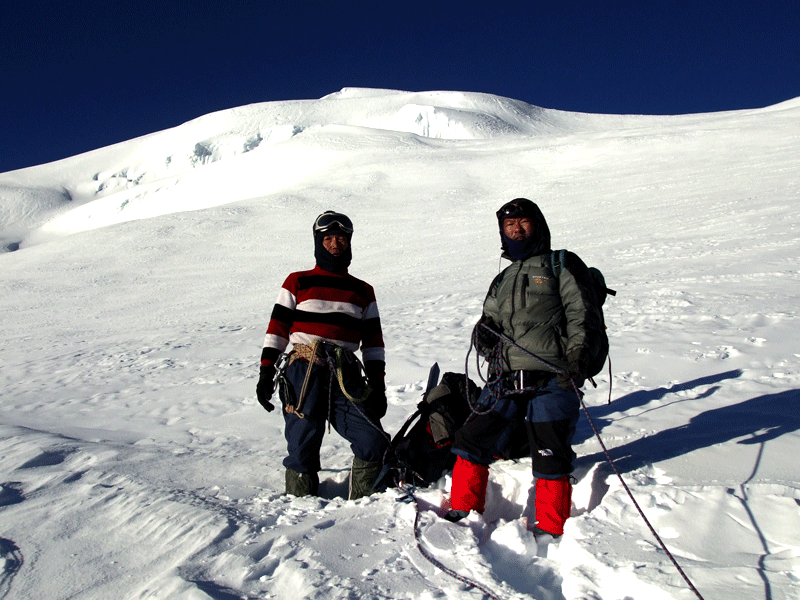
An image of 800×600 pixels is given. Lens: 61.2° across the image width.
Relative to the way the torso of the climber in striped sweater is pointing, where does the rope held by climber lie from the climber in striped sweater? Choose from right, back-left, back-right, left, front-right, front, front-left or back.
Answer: front-left

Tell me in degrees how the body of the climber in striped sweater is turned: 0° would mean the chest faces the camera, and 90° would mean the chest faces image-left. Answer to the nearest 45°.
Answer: approximately 0°

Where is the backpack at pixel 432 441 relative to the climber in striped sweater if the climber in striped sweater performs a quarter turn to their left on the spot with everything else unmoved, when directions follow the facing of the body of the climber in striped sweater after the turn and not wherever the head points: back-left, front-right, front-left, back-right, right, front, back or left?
front
